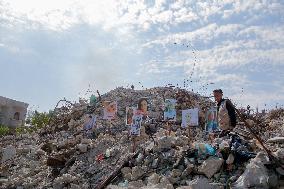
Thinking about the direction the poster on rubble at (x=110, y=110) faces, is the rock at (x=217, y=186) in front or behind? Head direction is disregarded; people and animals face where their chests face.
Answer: in front

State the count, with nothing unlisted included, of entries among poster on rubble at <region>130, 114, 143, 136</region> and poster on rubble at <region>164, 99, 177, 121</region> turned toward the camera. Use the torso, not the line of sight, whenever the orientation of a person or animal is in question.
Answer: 2

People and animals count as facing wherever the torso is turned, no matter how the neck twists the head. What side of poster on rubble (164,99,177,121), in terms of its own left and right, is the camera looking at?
front

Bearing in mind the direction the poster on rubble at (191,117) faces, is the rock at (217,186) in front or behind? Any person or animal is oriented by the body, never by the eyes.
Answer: in front

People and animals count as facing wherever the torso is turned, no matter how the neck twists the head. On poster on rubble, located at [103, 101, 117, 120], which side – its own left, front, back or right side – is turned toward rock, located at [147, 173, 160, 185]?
front

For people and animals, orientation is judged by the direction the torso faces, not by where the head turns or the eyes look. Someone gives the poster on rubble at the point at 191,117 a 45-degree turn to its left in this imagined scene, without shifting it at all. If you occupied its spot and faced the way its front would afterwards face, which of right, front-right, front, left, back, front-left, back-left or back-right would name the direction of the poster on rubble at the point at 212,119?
front-left

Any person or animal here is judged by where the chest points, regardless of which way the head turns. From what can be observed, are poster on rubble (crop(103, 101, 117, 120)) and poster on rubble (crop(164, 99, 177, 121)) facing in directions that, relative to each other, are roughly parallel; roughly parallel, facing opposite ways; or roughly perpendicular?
roughly parallel

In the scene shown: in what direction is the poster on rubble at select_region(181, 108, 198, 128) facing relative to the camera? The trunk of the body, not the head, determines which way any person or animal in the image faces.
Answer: toward the camera

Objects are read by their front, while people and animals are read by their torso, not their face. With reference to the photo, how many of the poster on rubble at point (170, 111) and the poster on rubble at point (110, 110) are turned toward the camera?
2

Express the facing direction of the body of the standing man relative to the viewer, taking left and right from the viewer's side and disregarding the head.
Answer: facing the viewer and to the left of the viewer

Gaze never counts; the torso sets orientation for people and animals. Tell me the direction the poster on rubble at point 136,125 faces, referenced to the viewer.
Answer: facing the viewer
